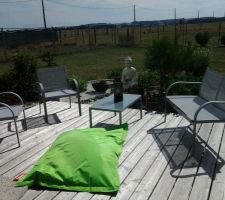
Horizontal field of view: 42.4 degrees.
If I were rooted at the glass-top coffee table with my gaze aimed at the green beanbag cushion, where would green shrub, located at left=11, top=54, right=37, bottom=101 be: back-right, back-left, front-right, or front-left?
back-right

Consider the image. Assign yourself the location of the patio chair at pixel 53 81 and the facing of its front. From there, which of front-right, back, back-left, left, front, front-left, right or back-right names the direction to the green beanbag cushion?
front-right

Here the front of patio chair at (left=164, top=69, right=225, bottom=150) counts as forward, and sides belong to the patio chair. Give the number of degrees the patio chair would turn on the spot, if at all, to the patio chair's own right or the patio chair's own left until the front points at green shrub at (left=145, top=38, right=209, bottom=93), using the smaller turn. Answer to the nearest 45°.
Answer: approximately 135° to the patio chair's own right

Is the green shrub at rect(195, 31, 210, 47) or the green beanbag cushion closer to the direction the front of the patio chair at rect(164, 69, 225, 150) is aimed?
the green beanbag cushion

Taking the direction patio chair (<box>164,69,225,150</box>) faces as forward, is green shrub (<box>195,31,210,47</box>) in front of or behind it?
behind

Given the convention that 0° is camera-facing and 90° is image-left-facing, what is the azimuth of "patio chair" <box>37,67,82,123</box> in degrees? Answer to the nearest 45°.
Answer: approximately 315°

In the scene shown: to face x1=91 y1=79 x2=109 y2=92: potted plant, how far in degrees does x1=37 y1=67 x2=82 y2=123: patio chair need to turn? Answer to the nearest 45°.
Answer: approximately 90° to its left

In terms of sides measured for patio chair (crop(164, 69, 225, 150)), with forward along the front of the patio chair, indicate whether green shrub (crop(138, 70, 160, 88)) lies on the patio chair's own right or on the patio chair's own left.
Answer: on the patio chair's own right
